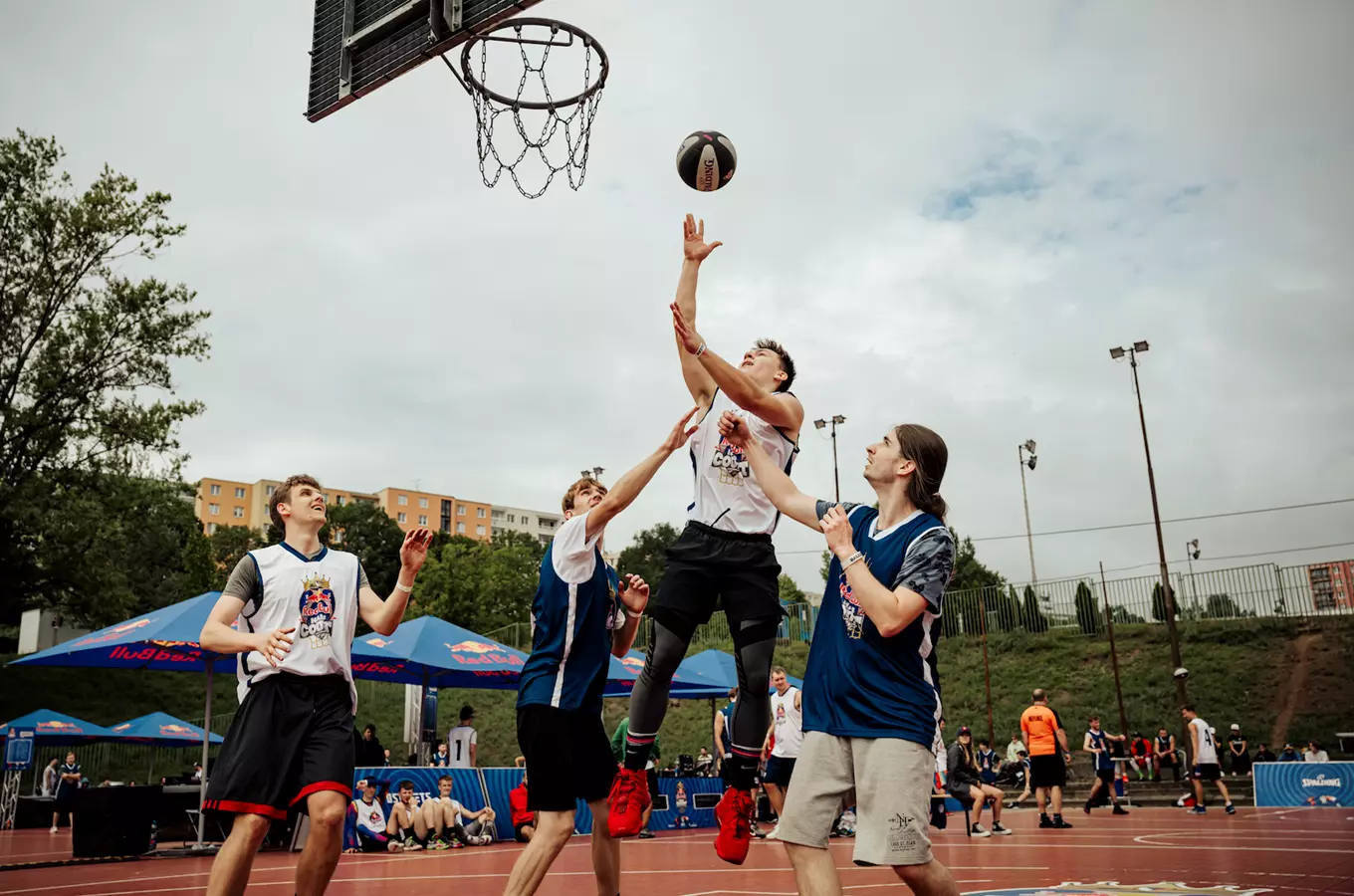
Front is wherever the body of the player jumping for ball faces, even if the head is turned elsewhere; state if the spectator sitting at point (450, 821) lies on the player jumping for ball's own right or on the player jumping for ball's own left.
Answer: on the player jumping for ball's own right

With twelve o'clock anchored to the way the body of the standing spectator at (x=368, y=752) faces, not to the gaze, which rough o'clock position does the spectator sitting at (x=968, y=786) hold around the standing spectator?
The spectator sitting is roughly at 10 o'clock from the standing spectator.

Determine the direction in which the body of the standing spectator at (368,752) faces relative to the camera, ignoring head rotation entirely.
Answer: toward the camera

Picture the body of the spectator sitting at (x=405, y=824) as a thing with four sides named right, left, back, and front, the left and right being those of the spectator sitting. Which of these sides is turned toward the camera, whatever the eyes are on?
front

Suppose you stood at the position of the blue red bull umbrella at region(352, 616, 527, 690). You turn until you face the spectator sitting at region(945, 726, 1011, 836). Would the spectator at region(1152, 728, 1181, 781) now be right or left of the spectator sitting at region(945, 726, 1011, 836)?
left

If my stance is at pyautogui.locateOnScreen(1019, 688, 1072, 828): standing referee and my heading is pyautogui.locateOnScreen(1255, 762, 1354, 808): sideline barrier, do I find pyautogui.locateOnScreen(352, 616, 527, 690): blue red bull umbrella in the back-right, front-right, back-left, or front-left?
back-left

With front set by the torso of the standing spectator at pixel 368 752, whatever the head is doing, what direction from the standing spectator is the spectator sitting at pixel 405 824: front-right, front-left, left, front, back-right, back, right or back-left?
front

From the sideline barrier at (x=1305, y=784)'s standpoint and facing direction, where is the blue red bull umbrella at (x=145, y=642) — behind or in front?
in front

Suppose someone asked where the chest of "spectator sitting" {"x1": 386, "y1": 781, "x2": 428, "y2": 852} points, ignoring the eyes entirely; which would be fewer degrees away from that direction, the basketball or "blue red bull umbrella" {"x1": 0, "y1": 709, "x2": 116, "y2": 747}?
the basketball

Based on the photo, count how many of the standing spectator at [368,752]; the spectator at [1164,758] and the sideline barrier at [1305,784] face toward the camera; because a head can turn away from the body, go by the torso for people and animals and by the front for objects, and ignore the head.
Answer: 3

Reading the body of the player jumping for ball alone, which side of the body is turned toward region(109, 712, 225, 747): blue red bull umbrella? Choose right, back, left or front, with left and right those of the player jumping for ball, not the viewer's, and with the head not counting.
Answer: right

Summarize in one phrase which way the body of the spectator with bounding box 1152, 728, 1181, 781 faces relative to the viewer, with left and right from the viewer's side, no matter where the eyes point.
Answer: facing the viewer

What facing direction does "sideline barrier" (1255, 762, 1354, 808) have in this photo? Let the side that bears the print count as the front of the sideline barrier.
toward the camera

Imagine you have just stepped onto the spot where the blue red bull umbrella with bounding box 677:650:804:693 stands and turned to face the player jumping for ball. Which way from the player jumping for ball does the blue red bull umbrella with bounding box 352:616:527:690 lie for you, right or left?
right

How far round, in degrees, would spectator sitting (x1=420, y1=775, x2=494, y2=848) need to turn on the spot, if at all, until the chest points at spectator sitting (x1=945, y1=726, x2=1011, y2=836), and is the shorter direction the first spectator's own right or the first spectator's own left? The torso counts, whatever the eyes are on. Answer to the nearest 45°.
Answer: approximately 45° to the first spectator's own left

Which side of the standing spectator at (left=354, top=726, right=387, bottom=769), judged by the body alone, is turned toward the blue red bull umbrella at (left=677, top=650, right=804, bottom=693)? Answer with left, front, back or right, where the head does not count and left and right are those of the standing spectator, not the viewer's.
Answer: left

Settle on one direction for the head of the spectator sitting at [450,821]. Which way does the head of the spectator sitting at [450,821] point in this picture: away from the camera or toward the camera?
toward the camera
